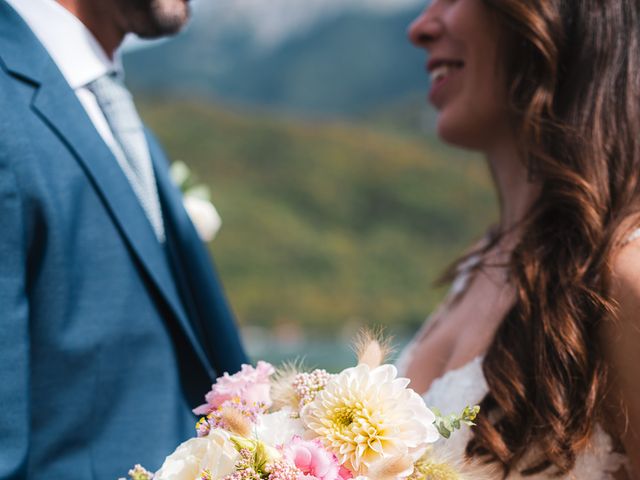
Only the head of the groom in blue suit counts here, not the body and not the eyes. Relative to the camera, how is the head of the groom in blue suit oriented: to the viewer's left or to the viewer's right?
to the viewer's right

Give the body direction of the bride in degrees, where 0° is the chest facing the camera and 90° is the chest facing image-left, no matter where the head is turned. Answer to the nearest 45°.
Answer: approximately 90°
